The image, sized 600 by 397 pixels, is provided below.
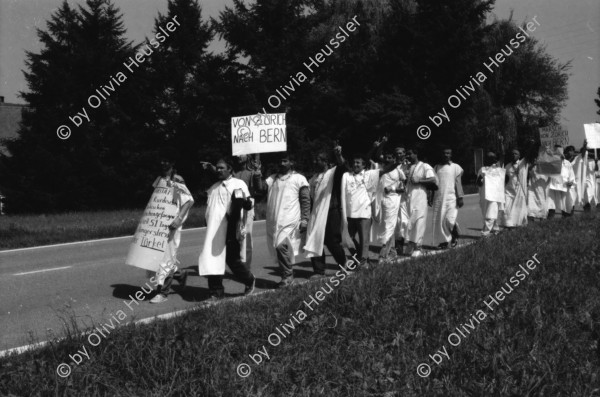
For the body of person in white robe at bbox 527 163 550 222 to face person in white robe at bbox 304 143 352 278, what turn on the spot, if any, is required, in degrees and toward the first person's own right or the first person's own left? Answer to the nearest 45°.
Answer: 0° — they already face them

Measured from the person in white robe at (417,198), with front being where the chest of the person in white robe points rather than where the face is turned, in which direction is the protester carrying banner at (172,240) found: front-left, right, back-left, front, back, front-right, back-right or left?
front

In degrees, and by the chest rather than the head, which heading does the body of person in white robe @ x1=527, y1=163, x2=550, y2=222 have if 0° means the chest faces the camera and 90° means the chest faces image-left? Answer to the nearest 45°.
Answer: approximately 45°

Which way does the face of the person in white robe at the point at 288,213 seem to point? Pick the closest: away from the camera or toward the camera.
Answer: toward the camera

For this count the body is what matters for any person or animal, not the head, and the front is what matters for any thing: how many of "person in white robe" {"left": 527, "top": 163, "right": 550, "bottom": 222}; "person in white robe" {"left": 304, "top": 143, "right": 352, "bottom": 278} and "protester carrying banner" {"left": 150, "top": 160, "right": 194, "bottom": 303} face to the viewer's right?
0

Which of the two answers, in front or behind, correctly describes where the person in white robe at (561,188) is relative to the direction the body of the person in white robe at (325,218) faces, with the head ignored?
behind

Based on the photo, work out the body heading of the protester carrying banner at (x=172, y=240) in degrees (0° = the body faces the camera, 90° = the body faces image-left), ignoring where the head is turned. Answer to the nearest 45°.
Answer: approximately 45°

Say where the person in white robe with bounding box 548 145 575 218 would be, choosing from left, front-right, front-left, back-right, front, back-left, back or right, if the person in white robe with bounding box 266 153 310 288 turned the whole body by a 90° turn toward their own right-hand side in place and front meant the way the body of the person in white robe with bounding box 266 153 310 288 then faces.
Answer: right

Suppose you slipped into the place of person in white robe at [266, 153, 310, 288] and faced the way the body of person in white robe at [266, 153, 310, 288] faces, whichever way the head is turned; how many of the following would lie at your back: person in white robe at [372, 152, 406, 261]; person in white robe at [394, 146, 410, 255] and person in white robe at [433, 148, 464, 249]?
3

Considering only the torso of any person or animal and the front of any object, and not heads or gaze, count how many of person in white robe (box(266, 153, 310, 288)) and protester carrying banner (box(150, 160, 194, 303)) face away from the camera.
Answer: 0

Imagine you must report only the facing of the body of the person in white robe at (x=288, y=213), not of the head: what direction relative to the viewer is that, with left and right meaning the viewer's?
facing the viewer and to the left of the viewer

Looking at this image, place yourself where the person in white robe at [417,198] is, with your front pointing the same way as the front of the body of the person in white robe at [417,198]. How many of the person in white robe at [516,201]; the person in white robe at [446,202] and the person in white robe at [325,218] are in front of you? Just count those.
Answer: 1

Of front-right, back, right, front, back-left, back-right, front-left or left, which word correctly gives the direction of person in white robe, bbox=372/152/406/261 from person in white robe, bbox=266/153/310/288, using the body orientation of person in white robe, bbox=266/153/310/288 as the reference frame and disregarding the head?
back

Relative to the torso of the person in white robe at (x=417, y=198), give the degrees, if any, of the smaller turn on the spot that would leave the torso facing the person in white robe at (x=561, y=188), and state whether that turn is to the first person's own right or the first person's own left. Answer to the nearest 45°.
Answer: approximately 180°

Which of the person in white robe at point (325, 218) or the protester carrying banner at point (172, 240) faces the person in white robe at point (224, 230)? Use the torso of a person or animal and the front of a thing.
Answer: the person in white robe at point (325, 218)

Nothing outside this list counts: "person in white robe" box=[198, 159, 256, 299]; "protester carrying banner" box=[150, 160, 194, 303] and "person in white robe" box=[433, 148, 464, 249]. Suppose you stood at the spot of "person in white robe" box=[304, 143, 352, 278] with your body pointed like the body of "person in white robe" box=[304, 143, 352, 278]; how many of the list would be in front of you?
2

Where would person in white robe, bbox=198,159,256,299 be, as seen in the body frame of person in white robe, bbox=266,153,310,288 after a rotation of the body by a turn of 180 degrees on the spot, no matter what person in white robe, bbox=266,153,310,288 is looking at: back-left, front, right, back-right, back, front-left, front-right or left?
back

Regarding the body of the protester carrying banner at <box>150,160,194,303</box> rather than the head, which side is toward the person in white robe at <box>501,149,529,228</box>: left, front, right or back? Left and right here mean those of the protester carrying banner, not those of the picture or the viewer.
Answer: back

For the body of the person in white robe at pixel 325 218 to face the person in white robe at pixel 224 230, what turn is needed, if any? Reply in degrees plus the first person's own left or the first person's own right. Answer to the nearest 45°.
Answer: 0° — they already face them
